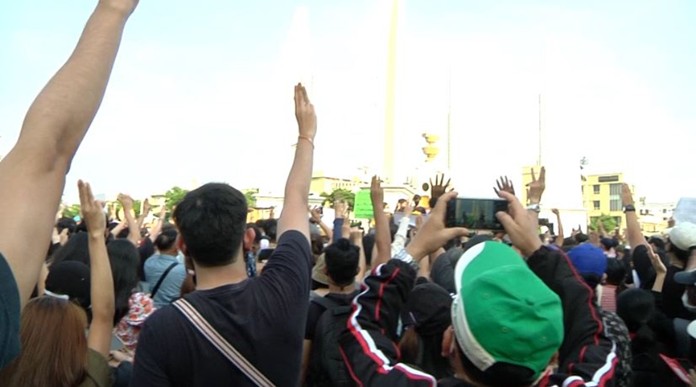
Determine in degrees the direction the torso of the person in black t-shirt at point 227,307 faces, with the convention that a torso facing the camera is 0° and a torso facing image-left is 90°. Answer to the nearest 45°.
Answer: approximately 180°

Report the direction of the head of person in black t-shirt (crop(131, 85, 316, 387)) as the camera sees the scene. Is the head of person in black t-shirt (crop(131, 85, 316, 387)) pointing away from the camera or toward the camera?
away from the camera

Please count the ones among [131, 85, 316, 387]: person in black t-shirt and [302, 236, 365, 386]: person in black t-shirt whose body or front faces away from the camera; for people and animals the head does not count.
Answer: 2

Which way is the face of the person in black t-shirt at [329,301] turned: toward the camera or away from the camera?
away from the camera

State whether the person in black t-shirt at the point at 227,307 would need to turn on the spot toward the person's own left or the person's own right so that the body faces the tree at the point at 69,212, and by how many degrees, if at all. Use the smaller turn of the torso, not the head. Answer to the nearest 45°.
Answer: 0° — they already face it

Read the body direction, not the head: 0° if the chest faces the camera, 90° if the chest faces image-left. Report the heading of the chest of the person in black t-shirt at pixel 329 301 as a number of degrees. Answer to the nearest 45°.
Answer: approximately 180°

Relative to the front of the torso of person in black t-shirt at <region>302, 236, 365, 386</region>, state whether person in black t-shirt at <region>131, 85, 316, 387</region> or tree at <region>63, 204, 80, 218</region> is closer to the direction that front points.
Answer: the tree
